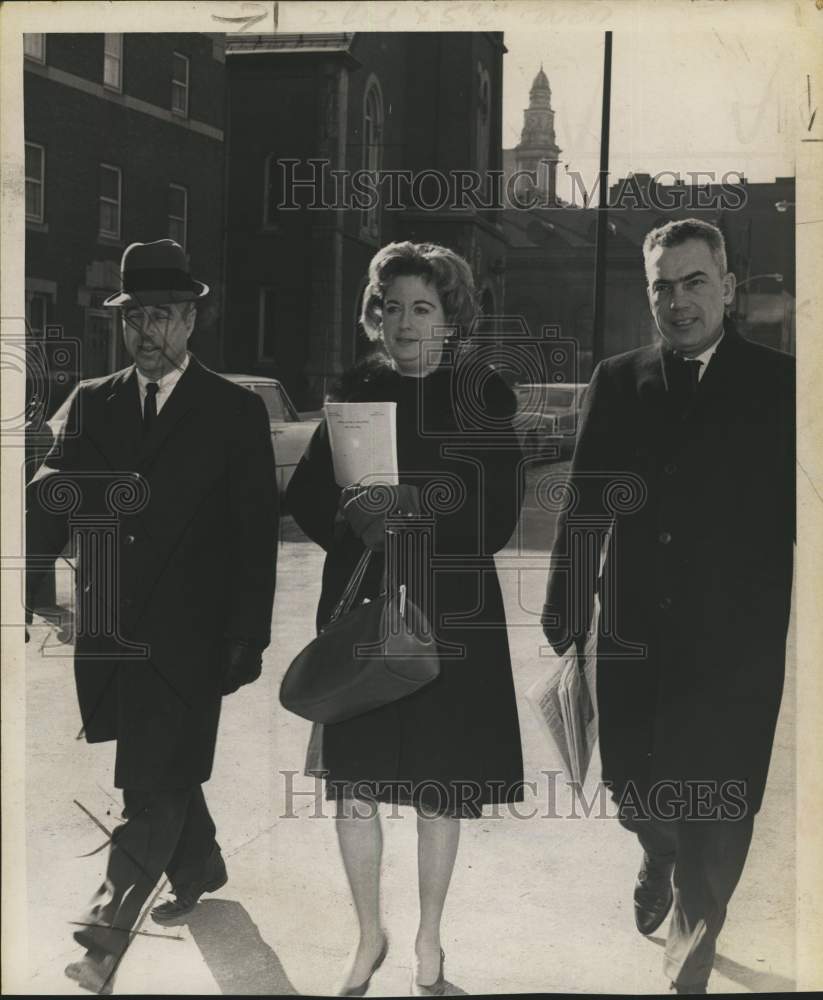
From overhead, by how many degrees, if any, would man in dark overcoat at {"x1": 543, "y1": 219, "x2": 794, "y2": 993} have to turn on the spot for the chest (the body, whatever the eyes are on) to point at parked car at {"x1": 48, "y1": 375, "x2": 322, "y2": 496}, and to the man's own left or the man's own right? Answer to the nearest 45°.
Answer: approximately 90° to the man's own right

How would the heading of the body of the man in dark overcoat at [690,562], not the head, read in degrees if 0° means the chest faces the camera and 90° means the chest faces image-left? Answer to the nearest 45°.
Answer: approximately 0°

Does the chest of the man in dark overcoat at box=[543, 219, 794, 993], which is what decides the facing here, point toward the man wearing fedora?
no

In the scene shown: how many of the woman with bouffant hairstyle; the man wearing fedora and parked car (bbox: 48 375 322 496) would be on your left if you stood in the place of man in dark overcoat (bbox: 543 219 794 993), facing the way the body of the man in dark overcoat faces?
0

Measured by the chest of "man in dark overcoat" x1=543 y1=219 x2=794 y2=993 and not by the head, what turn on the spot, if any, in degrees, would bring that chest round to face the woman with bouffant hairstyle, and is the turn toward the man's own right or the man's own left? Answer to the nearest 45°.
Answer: approximately 90° to the man's own right

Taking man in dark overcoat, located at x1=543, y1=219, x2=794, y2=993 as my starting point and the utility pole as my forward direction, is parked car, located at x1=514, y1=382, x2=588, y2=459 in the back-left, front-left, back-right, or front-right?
front-left
